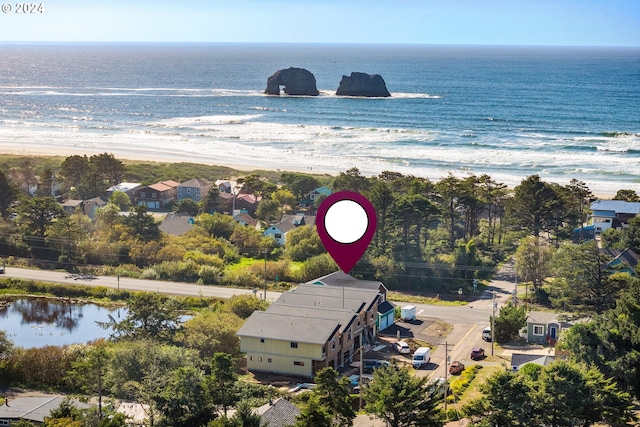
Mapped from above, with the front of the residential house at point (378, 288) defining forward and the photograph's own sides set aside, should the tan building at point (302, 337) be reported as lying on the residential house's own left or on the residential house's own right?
on the residential house's own right

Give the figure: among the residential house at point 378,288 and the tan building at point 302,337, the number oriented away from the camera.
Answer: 0

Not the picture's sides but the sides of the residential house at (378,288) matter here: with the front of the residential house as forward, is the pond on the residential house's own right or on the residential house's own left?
on the residential house's own right

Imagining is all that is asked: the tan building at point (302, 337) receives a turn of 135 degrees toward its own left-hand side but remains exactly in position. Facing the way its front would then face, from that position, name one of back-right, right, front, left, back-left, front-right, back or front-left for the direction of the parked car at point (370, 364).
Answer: right

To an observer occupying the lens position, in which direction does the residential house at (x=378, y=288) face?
facing the viewer and to the right of the viewer

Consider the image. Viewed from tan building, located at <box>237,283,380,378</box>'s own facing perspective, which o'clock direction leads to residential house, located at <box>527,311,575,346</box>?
The residential house is roughly at 10 o'clock from the tan building.

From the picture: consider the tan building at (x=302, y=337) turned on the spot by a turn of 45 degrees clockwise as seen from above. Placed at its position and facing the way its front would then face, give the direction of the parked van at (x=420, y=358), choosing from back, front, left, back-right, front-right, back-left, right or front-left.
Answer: left

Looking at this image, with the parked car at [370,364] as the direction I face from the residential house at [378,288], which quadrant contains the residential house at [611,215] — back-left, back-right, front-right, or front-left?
back-left

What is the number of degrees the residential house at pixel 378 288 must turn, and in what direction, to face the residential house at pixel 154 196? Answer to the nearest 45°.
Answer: approximately 180°

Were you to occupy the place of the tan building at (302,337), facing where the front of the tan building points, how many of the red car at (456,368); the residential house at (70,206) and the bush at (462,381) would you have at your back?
1

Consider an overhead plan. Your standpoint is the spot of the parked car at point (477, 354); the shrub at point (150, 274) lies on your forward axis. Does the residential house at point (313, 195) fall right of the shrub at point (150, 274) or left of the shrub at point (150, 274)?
right

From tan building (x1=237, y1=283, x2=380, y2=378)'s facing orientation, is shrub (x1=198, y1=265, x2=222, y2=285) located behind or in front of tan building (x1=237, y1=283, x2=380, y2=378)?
behind
